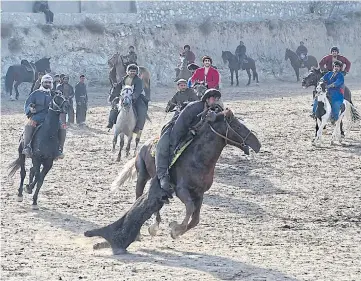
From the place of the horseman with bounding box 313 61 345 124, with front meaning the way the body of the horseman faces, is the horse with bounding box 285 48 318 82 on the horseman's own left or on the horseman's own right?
on the horseman's own right

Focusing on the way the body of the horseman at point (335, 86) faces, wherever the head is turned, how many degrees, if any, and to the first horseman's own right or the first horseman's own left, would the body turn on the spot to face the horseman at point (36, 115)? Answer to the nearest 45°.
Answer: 0° — they already face them

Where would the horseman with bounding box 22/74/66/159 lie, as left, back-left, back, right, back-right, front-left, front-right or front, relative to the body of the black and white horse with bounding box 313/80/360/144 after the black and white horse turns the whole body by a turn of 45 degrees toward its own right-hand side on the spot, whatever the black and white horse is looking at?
front-left

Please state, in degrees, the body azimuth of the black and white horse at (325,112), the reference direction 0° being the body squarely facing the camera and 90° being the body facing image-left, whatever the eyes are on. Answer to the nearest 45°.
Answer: approximately 45°

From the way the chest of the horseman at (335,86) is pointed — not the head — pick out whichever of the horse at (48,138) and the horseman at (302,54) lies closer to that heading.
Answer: the horse

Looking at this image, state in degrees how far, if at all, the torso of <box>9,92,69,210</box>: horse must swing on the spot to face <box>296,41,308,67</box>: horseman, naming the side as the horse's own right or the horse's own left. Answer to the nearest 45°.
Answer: approximately 90° to the horse's own left

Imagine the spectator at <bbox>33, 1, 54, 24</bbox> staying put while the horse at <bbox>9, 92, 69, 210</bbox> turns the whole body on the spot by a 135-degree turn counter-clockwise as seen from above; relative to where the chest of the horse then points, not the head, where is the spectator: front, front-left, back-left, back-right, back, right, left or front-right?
front

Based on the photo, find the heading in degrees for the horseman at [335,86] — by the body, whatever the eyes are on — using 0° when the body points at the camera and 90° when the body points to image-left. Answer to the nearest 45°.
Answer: approximately 45°

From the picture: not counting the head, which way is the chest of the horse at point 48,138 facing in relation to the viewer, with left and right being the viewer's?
facing the viewer and to the right of the viewer
